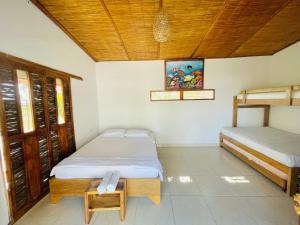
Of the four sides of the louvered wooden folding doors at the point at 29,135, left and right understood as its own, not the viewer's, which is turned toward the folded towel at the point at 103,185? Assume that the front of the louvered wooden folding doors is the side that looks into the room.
front

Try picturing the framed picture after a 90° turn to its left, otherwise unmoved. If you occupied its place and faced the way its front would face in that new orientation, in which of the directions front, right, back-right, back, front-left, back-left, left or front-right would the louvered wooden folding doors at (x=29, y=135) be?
back-right

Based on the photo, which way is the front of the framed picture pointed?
toward the camera

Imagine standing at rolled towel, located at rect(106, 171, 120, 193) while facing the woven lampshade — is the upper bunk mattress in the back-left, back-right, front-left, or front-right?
front-right

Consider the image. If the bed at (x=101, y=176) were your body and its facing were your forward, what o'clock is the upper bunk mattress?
The upper bunk mattress is roughly at 9 o'clock from the bed.

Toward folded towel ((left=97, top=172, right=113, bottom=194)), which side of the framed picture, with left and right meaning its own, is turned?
front

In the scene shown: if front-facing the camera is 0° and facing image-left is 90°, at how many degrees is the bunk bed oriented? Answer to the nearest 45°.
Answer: approximately 315°

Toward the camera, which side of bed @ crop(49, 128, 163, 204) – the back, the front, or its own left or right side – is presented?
front

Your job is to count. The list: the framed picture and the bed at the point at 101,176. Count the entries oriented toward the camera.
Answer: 2

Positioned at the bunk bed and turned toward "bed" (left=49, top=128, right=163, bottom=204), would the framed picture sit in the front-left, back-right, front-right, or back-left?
front-right

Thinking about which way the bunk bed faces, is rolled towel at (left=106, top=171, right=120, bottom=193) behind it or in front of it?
in front
